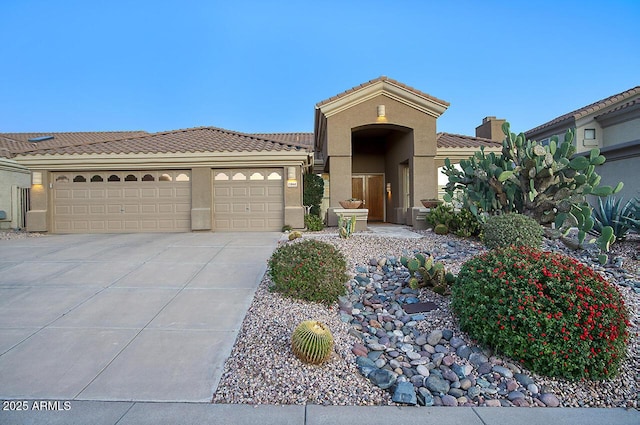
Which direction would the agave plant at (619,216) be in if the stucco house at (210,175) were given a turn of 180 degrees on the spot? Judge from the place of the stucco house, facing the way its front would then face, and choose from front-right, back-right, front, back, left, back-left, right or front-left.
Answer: back-right

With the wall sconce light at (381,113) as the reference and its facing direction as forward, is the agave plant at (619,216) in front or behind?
in front

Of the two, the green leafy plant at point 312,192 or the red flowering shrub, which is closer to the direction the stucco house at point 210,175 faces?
the red flowering shrub

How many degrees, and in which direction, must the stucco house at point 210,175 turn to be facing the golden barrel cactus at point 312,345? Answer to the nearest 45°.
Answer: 0° — it already faces it

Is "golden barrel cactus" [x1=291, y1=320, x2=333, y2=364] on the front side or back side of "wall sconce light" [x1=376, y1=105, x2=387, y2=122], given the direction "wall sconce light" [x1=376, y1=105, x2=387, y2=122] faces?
on the front side

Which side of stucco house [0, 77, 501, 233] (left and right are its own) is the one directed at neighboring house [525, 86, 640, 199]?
left

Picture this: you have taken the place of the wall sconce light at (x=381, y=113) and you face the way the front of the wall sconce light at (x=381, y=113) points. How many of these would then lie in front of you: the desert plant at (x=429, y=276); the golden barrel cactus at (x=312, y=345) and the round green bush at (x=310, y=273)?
3

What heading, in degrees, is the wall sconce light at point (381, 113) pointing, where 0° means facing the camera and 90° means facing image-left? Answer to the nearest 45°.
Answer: approximately 0°

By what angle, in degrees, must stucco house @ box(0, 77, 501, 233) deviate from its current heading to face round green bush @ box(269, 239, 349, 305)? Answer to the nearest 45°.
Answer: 0° — it already faces it

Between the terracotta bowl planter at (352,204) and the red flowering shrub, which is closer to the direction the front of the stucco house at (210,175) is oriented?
the red flowering shrub

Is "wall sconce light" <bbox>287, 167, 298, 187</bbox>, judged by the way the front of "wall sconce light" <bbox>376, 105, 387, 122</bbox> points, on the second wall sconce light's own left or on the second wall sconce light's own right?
on the second wall sconce light's own right
